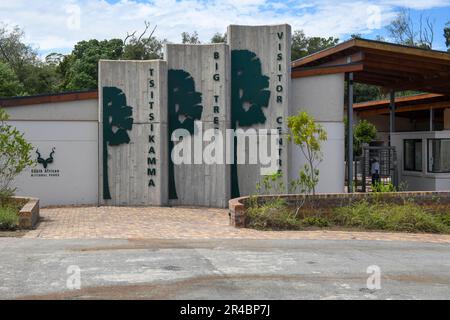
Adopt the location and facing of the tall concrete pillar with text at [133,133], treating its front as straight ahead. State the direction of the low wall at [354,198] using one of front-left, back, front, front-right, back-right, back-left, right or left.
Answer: front-left

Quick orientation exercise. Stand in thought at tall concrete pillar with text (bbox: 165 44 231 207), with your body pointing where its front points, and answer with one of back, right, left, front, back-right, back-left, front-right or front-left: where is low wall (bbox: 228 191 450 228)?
front-left

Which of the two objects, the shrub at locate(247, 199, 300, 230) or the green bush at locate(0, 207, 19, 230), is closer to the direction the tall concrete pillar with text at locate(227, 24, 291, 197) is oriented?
the shrub

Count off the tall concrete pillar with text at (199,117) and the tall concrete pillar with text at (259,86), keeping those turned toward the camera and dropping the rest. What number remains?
2

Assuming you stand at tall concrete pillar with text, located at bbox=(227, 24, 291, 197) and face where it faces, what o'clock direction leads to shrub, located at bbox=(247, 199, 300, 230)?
The shrub is roughly at 12 o'clock from the tall concrete pillar with text.

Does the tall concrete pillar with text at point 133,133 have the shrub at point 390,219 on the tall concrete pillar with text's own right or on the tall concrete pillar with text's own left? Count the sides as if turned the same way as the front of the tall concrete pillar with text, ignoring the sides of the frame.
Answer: on the tall concrete pillar with text's own left

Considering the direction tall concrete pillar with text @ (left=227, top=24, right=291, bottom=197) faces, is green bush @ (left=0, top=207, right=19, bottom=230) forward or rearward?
forward

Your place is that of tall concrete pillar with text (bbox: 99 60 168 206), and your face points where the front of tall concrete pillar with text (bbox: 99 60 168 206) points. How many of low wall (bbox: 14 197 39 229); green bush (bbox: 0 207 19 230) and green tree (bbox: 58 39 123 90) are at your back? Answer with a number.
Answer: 1

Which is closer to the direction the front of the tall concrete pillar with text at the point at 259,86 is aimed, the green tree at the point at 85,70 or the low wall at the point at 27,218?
the low wall

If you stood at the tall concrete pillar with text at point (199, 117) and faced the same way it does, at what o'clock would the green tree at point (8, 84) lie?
The green tree is roughly at 5 o'clock from the tall concrete pillar with text.

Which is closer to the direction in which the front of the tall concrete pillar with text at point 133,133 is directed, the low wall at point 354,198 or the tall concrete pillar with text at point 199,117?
the low wall
